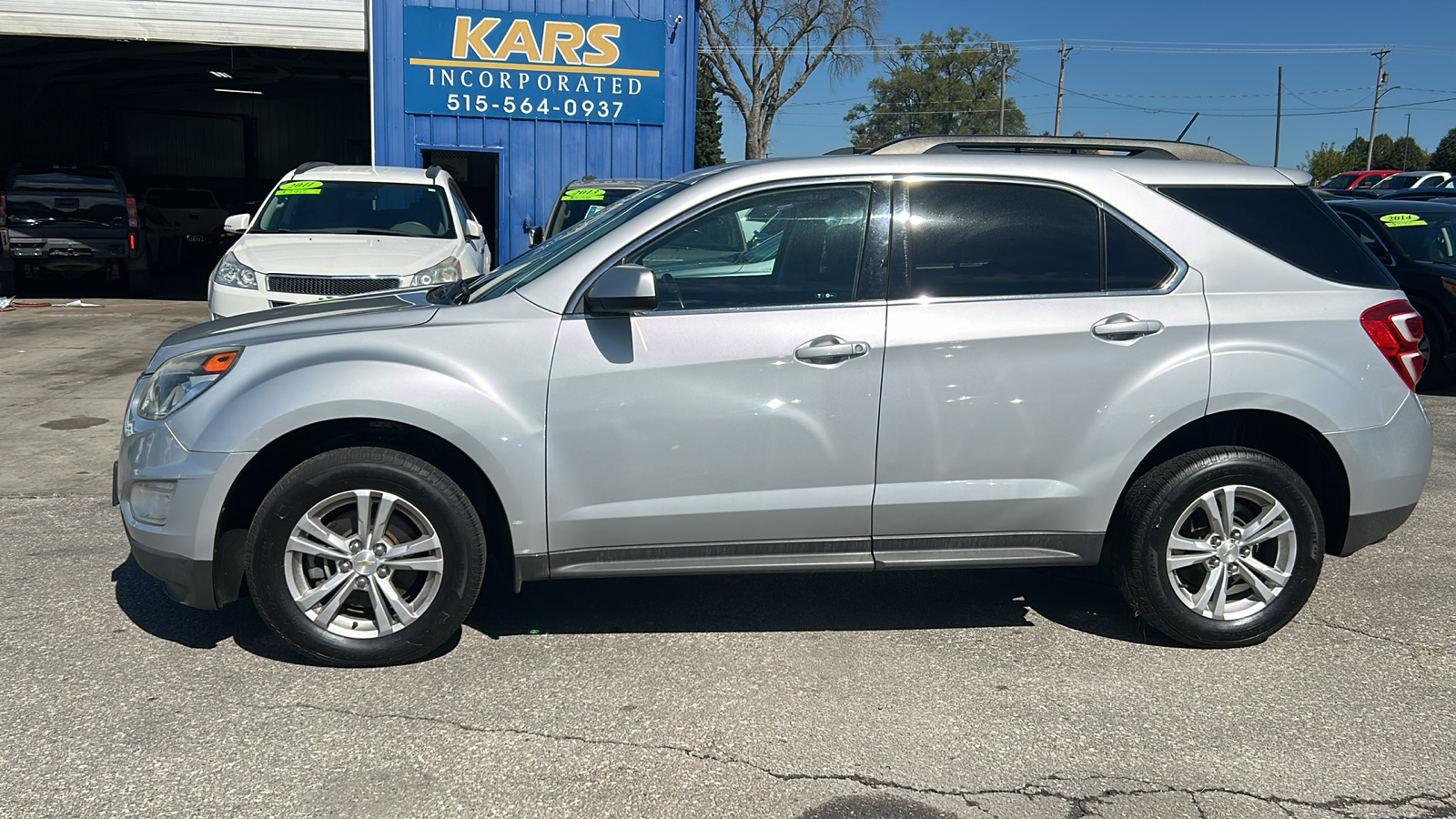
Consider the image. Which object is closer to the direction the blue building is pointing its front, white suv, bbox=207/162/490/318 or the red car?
the white suv

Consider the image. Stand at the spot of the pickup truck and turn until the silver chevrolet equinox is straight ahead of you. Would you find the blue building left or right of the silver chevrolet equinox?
left

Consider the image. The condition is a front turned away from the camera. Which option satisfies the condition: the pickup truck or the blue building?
the pickup truck

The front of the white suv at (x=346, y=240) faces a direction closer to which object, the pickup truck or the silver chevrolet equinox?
the silver chevrolet equinox

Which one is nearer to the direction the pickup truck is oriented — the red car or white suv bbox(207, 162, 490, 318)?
the red car

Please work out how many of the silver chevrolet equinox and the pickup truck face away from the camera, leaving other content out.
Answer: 1

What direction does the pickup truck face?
away from the camera

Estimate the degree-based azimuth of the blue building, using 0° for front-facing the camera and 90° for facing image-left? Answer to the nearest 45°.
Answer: approximately 0°

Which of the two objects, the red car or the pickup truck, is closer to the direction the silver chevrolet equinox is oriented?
the pickup truck

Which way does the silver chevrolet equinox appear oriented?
to the viewer's left

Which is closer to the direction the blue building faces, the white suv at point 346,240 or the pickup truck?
the white suv

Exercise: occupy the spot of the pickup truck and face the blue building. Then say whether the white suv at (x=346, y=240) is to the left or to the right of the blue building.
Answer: right

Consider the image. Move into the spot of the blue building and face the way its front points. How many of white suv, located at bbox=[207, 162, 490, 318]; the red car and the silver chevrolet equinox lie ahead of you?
2
